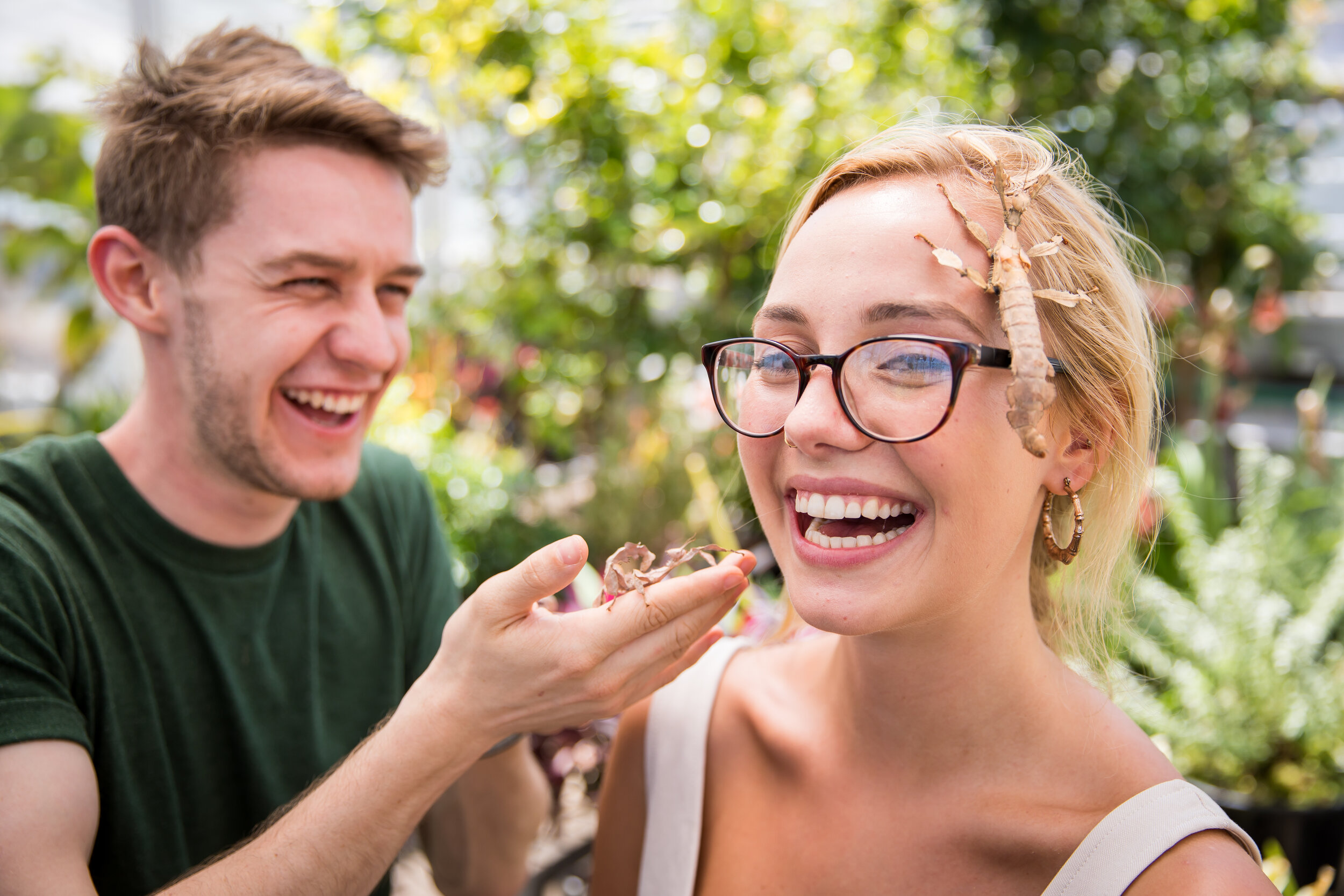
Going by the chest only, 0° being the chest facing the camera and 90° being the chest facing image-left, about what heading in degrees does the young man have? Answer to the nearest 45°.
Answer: approximately 315°

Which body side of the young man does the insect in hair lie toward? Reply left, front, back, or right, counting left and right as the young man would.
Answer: front

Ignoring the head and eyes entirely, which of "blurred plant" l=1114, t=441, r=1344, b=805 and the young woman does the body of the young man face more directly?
the young woman

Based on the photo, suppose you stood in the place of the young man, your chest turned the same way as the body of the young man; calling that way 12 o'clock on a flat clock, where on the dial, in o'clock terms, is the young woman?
The young woman is roughly at 12 o'clock from the young man.

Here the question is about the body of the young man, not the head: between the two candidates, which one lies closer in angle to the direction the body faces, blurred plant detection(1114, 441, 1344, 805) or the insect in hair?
the insect in hair
